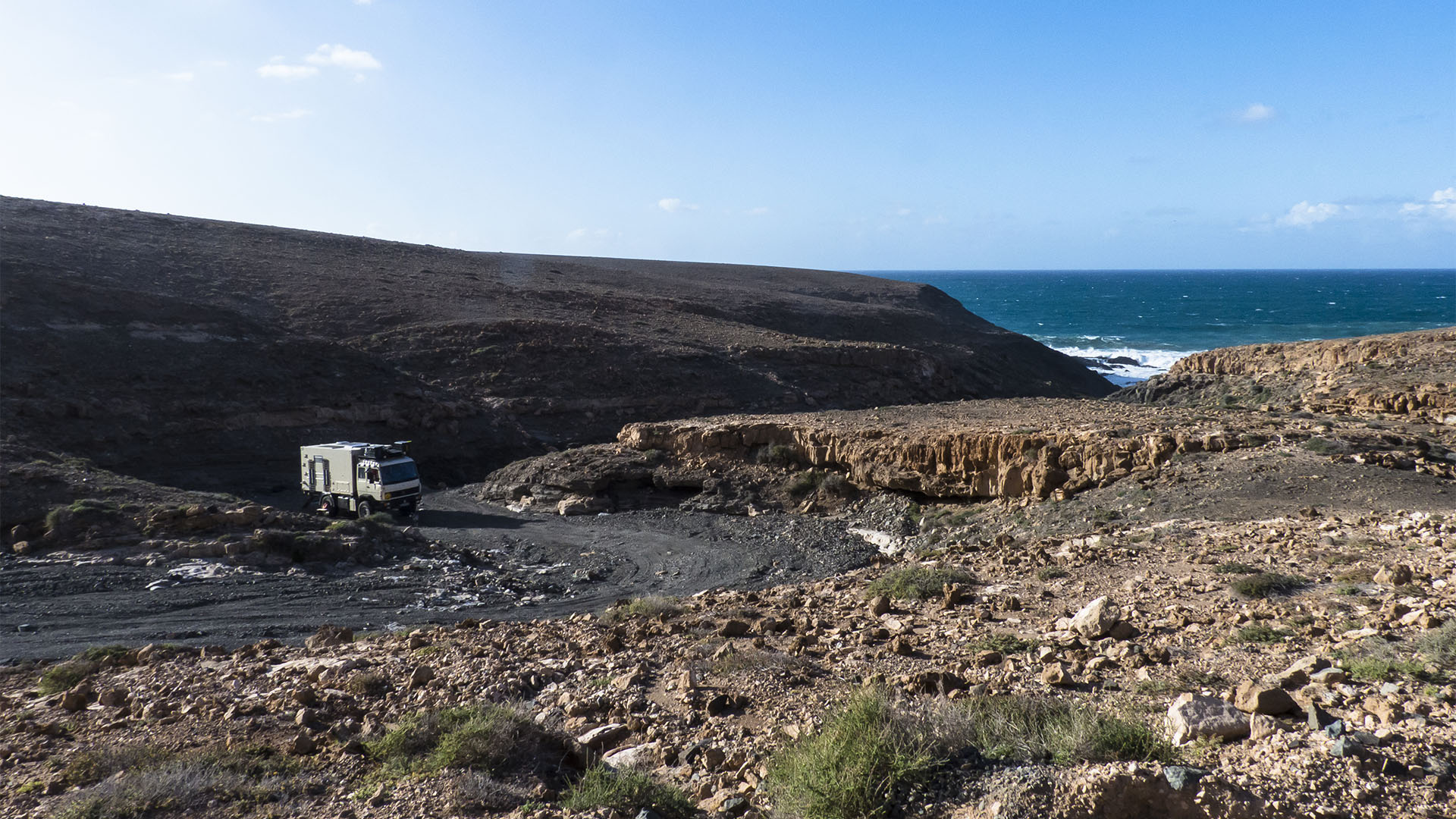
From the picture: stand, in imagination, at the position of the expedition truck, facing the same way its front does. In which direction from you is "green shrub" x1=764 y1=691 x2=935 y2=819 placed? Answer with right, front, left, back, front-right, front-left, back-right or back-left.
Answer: front-right

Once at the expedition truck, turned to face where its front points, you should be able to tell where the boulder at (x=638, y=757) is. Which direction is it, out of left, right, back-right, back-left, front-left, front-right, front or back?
front-right

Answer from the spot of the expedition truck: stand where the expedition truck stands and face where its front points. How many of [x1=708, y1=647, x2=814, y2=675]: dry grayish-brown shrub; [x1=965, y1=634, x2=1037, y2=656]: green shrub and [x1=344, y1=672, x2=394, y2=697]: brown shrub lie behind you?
0

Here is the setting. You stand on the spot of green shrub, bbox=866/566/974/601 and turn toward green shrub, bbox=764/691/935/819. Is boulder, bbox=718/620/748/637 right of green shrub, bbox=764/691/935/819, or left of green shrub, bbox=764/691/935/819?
right

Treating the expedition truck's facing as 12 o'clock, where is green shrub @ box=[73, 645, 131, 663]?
The green shrub is roughly at 2 o'clock from the expedition truck.

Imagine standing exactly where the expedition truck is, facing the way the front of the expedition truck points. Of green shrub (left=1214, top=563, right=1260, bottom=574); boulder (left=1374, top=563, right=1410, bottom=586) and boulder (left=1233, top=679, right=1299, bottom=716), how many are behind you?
0

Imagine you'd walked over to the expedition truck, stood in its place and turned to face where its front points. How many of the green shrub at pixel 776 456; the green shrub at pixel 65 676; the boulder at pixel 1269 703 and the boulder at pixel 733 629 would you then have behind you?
0

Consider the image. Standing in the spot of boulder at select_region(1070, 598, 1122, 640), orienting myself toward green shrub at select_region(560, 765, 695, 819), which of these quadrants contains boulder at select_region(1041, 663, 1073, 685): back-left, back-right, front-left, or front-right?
front-left

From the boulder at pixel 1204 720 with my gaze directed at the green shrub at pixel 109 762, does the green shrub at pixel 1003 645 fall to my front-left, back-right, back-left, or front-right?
front-right

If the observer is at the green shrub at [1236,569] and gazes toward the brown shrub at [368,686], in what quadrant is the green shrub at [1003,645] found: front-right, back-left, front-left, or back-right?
front-left

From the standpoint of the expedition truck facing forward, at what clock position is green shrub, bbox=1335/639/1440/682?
The green shrub is roughly at 1 o'clock from the expedition truck.

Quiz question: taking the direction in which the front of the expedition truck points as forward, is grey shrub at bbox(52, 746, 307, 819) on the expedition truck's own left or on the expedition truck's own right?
on the expedition truck's own right

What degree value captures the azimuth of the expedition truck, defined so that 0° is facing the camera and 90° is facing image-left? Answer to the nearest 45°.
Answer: approximately 315°

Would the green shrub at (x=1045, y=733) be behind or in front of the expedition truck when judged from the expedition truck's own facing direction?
in front

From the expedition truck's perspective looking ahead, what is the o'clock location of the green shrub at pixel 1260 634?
The green shrub is roughly at 1 o'clock from the expedition truck.

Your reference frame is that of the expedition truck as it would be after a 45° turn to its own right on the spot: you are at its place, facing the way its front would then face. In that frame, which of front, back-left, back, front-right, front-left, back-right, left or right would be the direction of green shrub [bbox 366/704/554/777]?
front

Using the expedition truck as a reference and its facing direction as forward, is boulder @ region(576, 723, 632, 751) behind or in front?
in front
